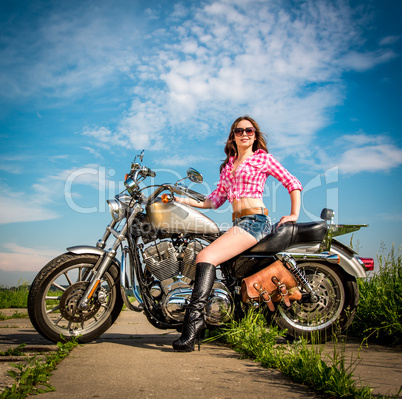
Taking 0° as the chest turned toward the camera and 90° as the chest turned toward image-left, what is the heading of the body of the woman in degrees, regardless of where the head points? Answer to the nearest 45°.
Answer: approximately 45°

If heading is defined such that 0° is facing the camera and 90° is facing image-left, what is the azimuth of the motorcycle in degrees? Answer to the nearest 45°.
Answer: approximately 90°
